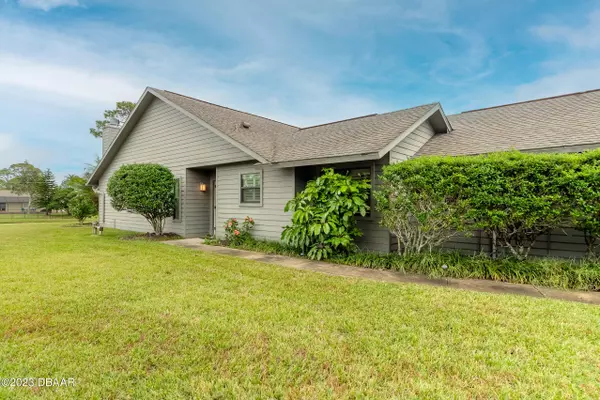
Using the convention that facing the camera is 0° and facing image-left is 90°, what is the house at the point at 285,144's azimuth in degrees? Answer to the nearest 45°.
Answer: approximately 45°

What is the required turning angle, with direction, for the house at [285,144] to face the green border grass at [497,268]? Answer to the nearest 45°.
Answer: approximately 90° to its left

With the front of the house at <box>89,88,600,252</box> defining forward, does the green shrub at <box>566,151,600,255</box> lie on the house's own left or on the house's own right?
on the house's own left

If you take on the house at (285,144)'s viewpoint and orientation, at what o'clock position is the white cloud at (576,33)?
The white cloud is roughly at 7 o'clock from the house.

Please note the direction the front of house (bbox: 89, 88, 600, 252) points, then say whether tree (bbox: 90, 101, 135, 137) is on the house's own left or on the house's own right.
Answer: on the house's own right

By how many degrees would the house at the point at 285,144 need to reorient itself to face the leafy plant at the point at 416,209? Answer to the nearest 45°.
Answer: approximately 90° to its left

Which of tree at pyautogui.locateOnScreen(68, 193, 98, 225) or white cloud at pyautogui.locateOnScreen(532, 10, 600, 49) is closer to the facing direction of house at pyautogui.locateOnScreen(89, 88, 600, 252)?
the tree

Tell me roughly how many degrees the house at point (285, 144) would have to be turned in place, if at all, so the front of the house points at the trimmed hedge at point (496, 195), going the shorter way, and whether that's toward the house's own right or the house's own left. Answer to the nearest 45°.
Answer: approximately 90° to the house's own left

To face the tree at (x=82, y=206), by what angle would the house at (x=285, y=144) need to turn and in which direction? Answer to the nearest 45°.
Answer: approximately 90° to its right

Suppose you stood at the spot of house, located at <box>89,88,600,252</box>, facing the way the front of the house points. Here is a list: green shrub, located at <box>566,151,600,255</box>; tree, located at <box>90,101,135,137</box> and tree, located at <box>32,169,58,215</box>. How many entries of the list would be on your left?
1
